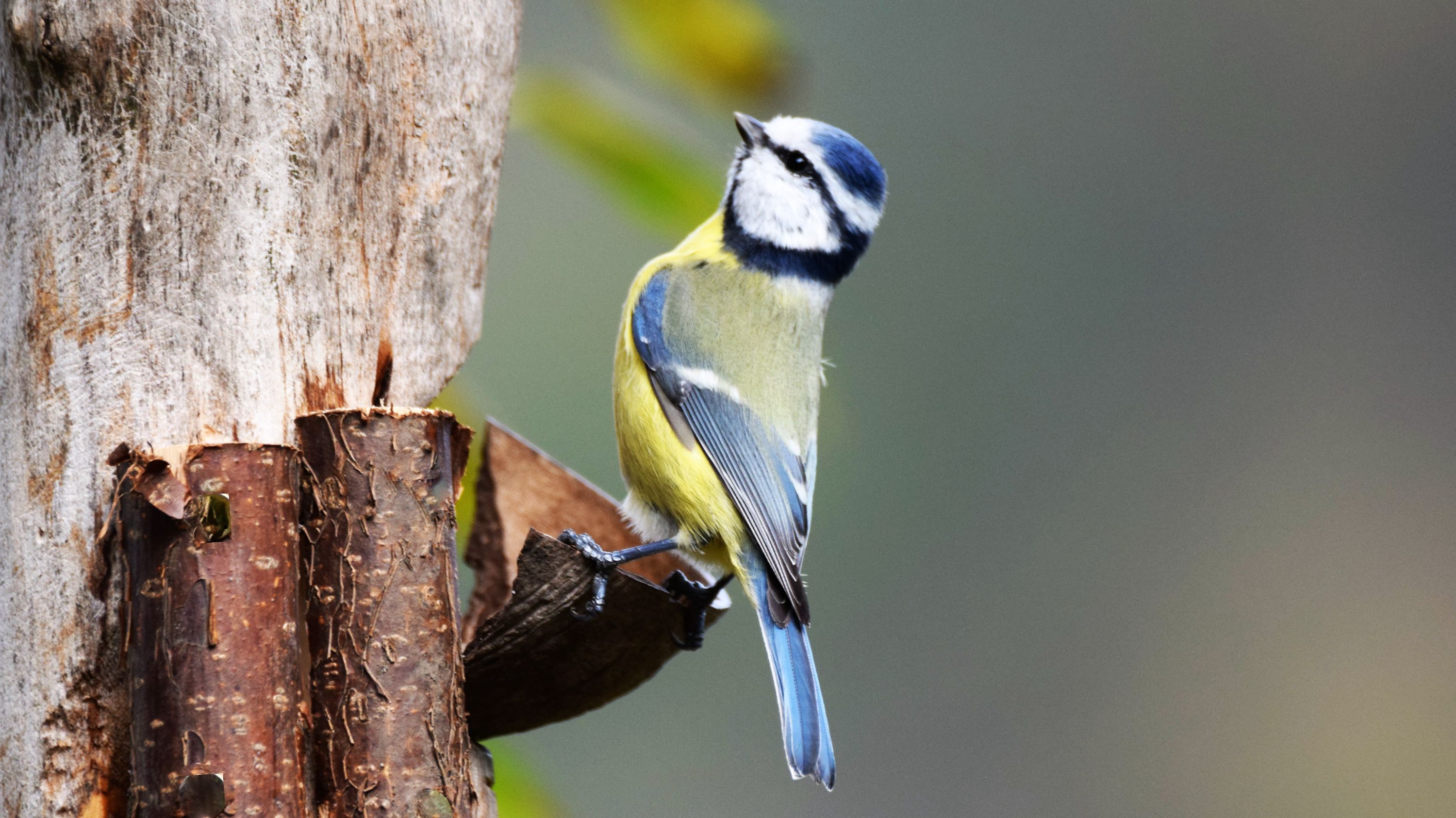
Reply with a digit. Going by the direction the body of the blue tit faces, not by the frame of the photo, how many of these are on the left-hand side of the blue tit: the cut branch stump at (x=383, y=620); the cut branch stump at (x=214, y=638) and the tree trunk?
3

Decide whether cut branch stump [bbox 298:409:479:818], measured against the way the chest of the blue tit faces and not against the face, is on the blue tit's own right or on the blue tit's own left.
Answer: on the blue tit's own left

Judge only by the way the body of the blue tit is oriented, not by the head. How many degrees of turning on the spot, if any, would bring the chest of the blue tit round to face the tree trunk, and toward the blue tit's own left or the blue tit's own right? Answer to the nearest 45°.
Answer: approximately 90° to the blue tit's own left

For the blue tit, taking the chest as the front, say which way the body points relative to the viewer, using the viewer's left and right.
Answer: facing away from the viewer and to the left of the viewer
